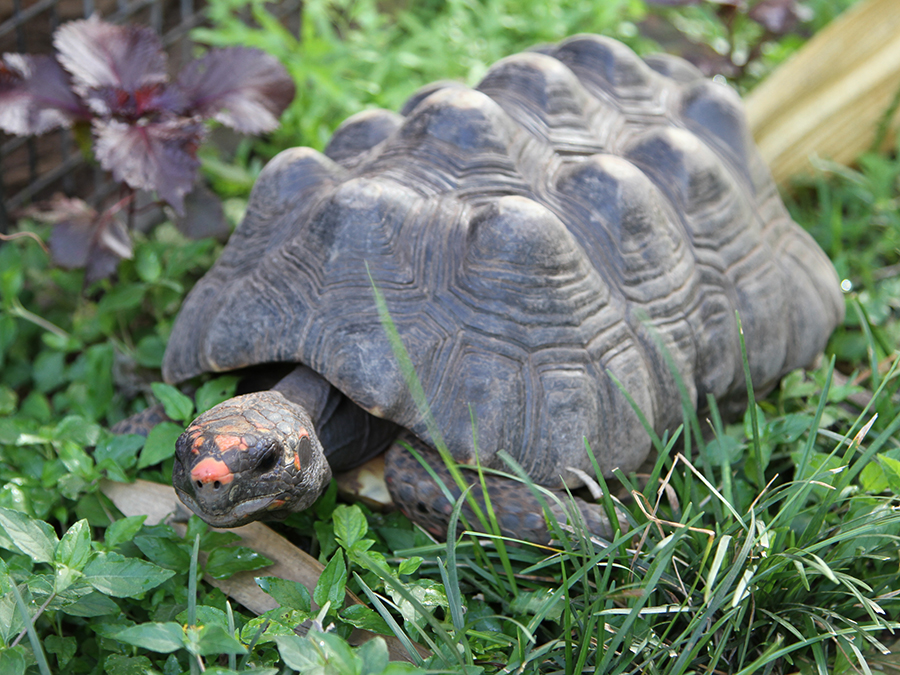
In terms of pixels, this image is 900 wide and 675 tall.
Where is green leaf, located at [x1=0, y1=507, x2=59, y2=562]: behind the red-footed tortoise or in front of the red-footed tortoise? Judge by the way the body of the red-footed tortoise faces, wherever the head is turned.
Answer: in front

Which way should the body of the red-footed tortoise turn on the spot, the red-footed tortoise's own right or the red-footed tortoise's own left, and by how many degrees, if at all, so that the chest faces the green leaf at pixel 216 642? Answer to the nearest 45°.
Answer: approximately 45° to the red-footed tortoise's own left

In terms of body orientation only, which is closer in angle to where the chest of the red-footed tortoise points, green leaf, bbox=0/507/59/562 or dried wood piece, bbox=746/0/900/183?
the green leaf

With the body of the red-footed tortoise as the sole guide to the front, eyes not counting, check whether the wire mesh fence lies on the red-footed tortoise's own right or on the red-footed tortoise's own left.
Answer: on the red-footed tortoise's own right

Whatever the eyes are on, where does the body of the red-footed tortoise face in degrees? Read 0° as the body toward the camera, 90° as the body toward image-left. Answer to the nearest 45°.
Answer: approximately 45°

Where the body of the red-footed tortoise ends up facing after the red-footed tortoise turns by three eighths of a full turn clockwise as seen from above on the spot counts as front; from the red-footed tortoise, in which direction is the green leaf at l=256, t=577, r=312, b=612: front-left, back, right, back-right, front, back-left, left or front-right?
back

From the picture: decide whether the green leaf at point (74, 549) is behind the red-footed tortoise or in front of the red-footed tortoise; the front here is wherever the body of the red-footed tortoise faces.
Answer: in front

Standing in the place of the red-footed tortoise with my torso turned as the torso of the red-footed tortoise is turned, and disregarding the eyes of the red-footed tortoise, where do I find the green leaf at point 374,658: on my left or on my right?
on my left
